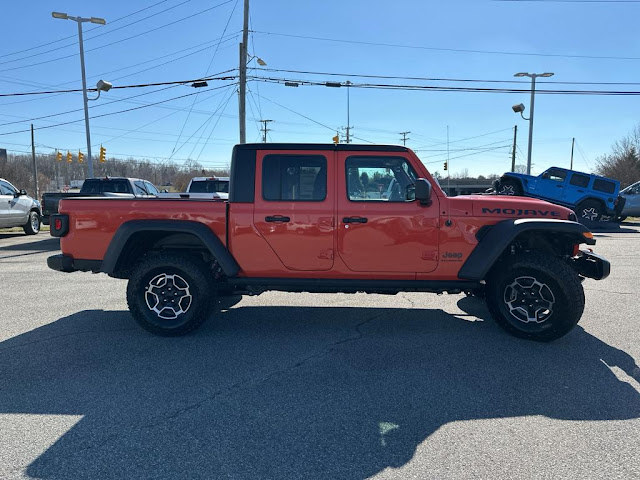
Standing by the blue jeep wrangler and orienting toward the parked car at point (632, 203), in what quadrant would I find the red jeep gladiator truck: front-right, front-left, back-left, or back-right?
back-right

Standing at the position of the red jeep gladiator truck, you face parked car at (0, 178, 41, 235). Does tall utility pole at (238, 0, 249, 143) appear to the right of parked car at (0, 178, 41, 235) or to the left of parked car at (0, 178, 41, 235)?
right

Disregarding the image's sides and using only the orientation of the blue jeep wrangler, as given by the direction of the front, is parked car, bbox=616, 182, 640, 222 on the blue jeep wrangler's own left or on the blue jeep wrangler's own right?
on the blue jeep wrangler's own right

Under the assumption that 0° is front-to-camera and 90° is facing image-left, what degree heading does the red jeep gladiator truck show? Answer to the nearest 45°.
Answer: approximately 270°

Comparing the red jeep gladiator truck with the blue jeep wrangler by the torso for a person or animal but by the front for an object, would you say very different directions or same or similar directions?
very different directions

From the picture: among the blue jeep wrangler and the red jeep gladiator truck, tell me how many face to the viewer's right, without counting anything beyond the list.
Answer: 1

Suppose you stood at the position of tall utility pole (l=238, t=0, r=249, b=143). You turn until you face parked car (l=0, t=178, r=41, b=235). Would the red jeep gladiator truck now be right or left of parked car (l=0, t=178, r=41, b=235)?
left

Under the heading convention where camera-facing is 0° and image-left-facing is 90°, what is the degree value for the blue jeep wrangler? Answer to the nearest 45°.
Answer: approximately 90°

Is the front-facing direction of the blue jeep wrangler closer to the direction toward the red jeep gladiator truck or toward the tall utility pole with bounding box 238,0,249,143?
the tall utility pole

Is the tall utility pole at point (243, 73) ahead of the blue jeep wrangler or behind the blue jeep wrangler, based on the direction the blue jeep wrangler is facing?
ahead

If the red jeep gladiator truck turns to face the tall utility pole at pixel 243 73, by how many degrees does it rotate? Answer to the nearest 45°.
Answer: approximately 90° to its left

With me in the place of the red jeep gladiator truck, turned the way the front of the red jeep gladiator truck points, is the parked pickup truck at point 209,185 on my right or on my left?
on my left
